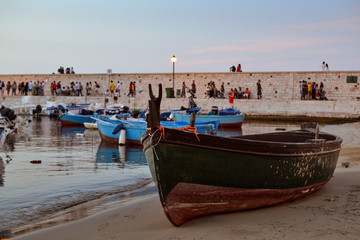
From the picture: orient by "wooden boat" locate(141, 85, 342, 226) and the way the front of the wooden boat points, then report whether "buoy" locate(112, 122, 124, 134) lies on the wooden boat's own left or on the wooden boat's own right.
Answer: on the wooden boat's own right

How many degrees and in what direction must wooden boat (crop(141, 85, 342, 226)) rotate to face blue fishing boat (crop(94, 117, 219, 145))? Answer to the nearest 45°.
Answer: approximately 135° to its right

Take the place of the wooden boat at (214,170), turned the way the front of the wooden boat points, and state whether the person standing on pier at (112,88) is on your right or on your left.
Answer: on your right

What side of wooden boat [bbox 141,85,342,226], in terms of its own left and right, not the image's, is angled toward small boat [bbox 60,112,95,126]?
right

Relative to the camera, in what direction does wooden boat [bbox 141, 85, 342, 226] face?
facing the viewer and to the left of the viewer
